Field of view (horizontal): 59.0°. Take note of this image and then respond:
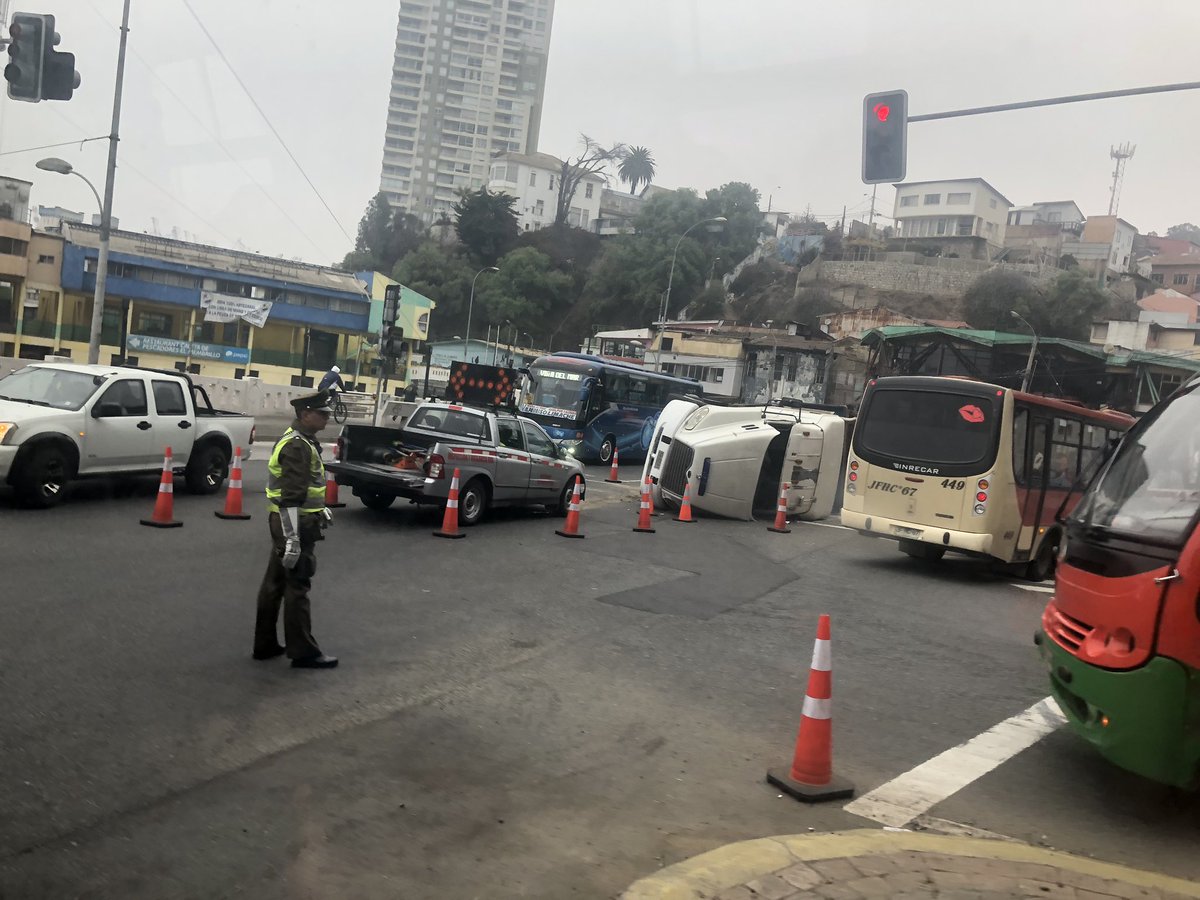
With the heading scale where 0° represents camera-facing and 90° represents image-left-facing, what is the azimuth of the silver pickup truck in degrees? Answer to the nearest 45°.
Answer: approximately 225°

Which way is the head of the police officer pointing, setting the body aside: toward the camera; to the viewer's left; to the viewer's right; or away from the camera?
to the viewer's right

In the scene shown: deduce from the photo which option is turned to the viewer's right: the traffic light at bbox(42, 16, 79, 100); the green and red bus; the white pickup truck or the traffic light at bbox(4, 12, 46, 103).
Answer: the traffic light at bbox(42, 16, 79, 100)

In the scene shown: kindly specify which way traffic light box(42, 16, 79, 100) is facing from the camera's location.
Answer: facing to the right of the viewer

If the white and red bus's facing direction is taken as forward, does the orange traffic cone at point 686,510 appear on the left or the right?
on its left

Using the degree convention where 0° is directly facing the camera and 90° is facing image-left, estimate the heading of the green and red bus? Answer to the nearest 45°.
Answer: approximately 45°

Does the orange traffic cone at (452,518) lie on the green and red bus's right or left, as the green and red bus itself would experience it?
on its right

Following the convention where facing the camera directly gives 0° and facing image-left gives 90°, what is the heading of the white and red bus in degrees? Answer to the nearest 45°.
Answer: approximately 225°
